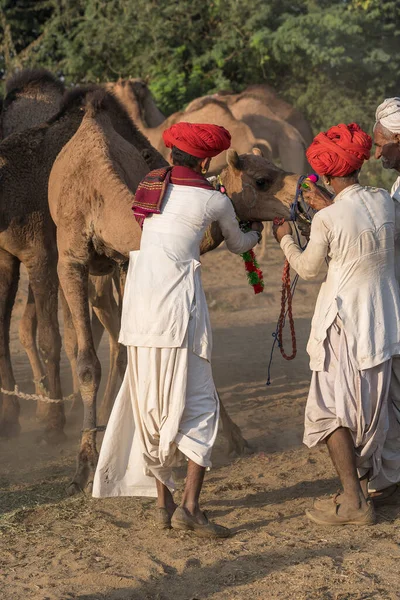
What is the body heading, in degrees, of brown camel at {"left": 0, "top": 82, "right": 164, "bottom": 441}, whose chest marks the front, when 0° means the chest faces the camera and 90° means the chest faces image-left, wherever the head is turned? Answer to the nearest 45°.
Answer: approximately 270°

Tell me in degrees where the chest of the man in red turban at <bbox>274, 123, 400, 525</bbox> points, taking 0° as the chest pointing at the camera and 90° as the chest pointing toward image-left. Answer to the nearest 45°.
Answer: approximately 135°

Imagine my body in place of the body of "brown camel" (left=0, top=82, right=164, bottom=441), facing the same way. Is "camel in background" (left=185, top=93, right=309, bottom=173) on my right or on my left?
on my left

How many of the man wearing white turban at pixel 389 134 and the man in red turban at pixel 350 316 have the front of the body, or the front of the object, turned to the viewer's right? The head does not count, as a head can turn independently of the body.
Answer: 0

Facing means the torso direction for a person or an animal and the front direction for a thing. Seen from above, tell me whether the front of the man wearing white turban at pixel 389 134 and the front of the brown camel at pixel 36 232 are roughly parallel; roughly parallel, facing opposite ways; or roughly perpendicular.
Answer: roughly parallel, facing opposite ways

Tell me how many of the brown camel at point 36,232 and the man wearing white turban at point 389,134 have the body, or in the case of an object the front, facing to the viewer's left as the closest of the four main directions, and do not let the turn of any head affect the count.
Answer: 1

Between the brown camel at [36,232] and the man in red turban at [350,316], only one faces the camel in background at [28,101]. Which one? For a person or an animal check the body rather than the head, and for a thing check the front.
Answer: the man in red turban

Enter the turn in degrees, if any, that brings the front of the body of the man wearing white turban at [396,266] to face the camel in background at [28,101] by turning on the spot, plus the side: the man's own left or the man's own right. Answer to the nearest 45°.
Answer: approximately 45° to the man's own right

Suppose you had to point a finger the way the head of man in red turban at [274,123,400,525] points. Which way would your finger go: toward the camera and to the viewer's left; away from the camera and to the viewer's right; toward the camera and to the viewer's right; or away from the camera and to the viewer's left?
away from the camera and to the viewer's left

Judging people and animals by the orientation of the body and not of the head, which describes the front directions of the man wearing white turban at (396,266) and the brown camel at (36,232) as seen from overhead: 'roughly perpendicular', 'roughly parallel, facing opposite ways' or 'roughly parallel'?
roughly parallel, facing opposite ways

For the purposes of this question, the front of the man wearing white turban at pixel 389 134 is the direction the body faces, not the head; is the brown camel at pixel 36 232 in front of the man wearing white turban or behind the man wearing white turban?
in front

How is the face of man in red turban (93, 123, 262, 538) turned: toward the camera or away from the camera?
away from the camera

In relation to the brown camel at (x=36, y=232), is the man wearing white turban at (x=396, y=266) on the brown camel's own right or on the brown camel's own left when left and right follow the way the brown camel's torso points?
on the brown camel's own right

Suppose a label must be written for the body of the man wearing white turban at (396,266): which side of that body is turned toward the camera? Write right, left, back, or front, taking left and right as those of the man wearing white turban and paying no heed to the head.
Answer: left

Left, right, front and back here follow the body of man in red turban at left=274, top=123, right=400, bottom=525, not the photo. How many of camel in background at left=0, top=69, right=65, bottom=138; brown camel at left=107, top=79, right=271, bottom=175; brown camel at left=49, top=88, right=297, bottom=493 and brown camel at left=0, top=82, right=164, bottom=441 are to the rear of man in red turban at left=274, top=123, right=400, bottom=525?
0
